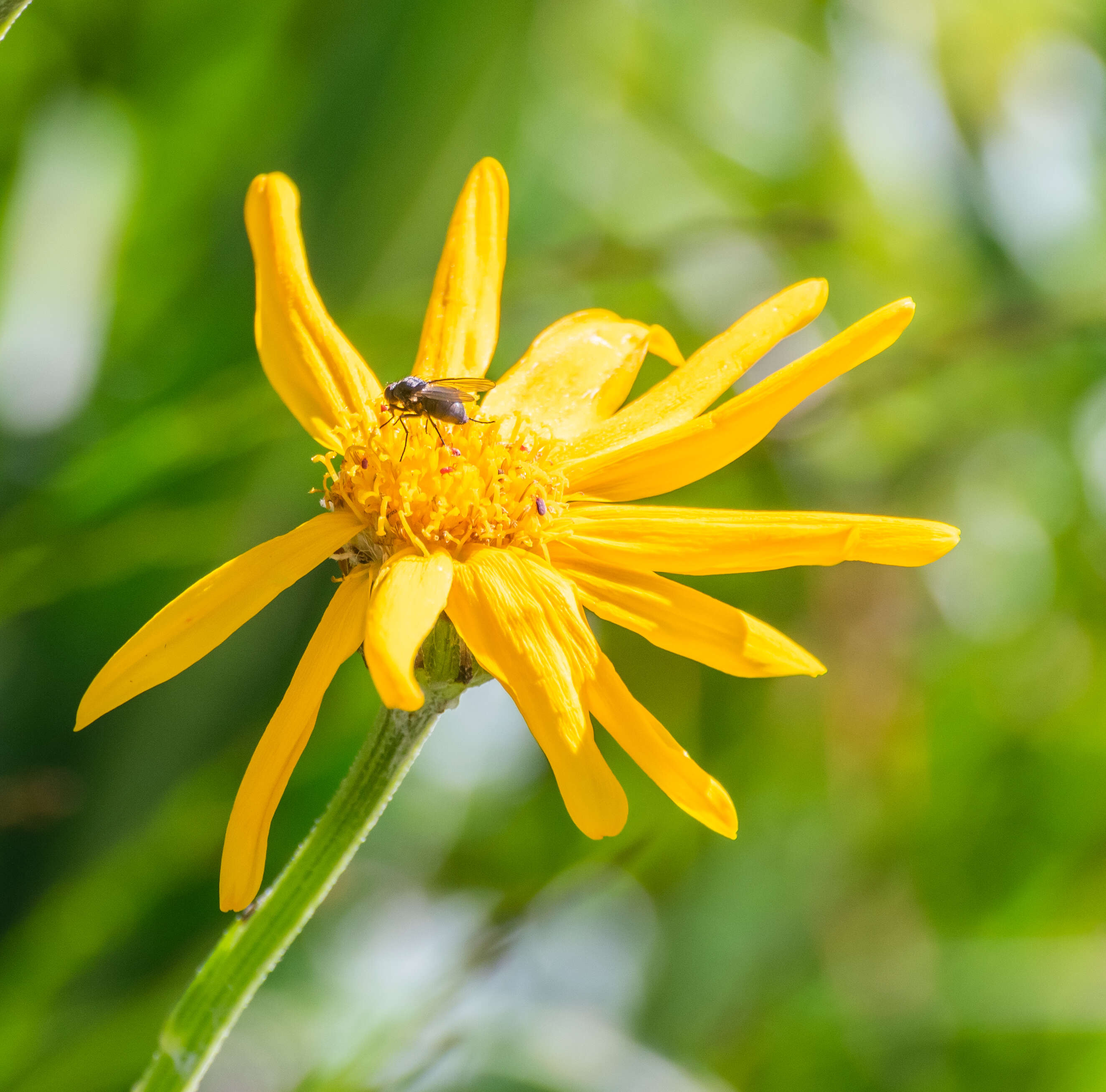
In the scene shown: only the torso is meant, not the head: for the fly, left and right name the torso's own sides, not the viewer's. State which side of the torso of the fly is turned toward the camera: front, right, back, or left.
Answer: left
